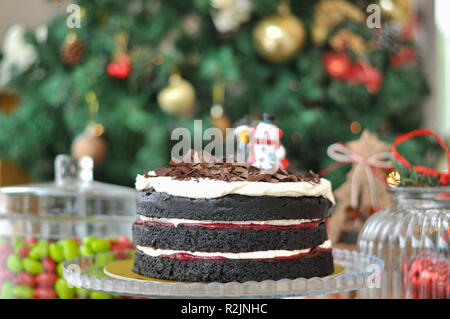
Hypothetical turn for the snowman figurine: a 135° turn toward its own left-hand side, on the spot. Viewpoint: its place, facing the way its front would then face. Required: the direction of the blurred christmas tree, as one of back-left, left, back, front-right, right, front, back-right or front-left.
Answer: front-left

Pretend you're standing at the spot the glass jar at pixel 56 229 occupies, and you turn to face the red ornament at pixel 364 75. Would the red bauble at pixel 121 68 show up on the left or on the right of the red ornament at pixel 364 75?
left

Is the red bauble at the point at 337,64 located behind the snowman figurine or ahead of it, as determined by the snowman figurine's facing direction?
behind

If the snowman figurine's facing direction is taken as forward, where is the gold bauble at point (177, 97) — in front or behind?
behind

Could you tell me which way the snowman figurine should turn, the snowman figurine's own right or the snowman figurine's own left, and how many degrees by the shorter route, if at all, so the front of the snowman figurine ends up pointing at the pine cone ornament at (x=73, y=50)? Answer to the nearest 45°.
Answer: approximately 135° to the snowman figurine's own right

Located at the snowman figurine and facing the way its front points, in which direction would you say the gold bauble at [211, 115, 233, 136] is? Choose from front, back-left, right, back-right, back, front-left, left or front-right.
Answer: back

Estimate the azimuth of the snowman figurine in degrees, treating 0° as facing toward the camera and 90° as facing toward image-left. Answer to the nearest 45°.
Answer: approximately 0°
